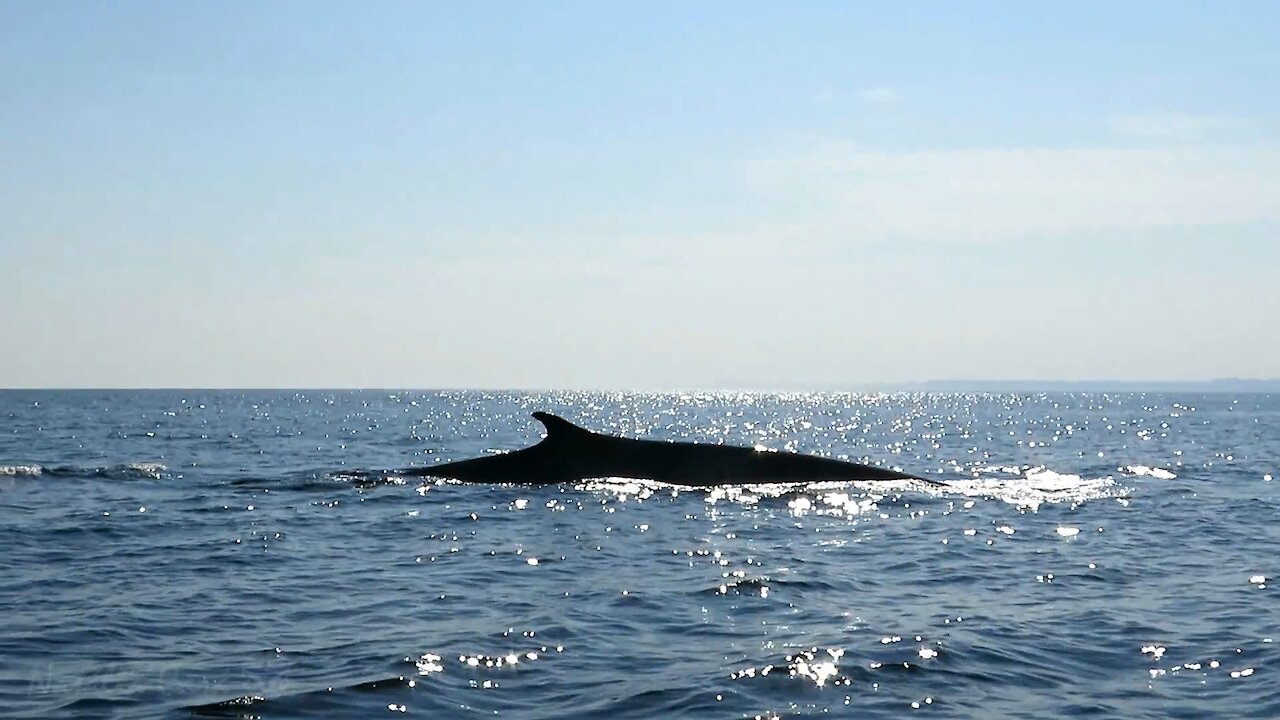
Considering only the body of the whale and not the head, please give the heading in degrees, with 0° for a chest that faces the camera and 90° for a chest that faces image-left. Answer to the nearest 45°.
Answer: approximately 270°
